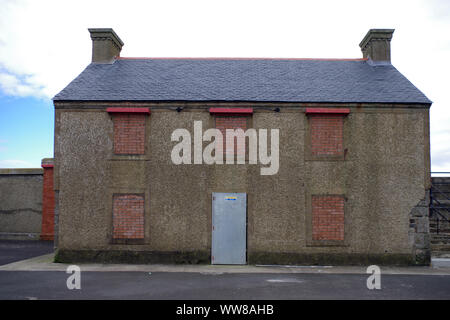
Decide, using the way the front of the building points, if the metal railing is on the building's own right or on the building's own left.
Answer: on the building's own left

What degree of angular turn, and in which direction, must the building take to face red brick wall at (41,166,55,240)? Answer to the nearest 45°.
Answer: approximately 135° to its right

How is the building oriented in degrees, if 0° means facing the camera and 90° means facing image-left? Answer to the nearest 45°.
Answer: approximately 0°

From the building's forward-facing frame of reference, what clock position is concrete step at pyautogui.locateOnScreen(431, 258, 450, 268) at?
The concrete step is roughly at 9 o'clock from the building.
